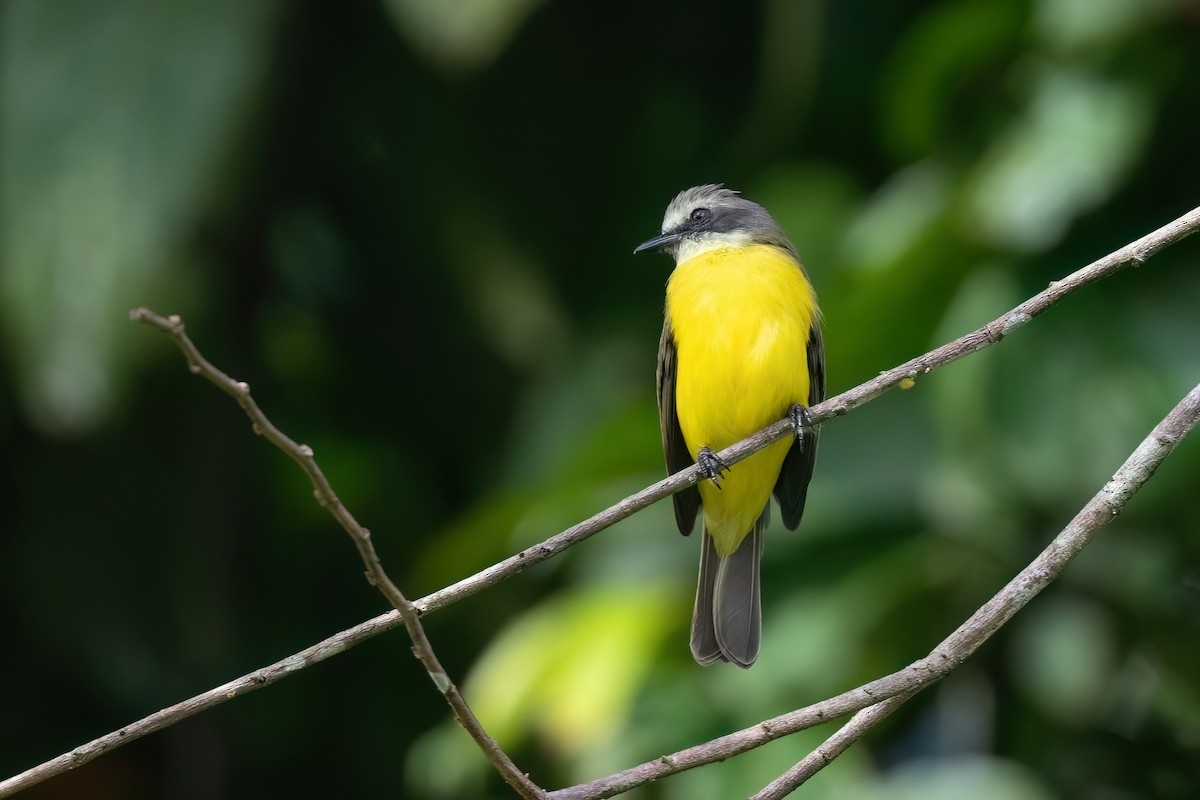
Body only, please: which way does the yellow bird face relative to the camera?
toward the camera

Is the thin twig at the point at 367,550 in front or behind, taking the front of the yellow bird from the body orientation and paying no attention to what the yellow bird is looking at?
in front

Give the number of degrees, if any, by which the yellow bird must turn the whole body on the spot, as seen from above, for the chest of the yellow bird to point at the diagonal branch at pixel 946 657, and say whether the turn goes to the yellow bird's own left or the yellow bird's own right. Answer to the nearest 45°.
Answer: approximately 90° to the yellow bird's own left
